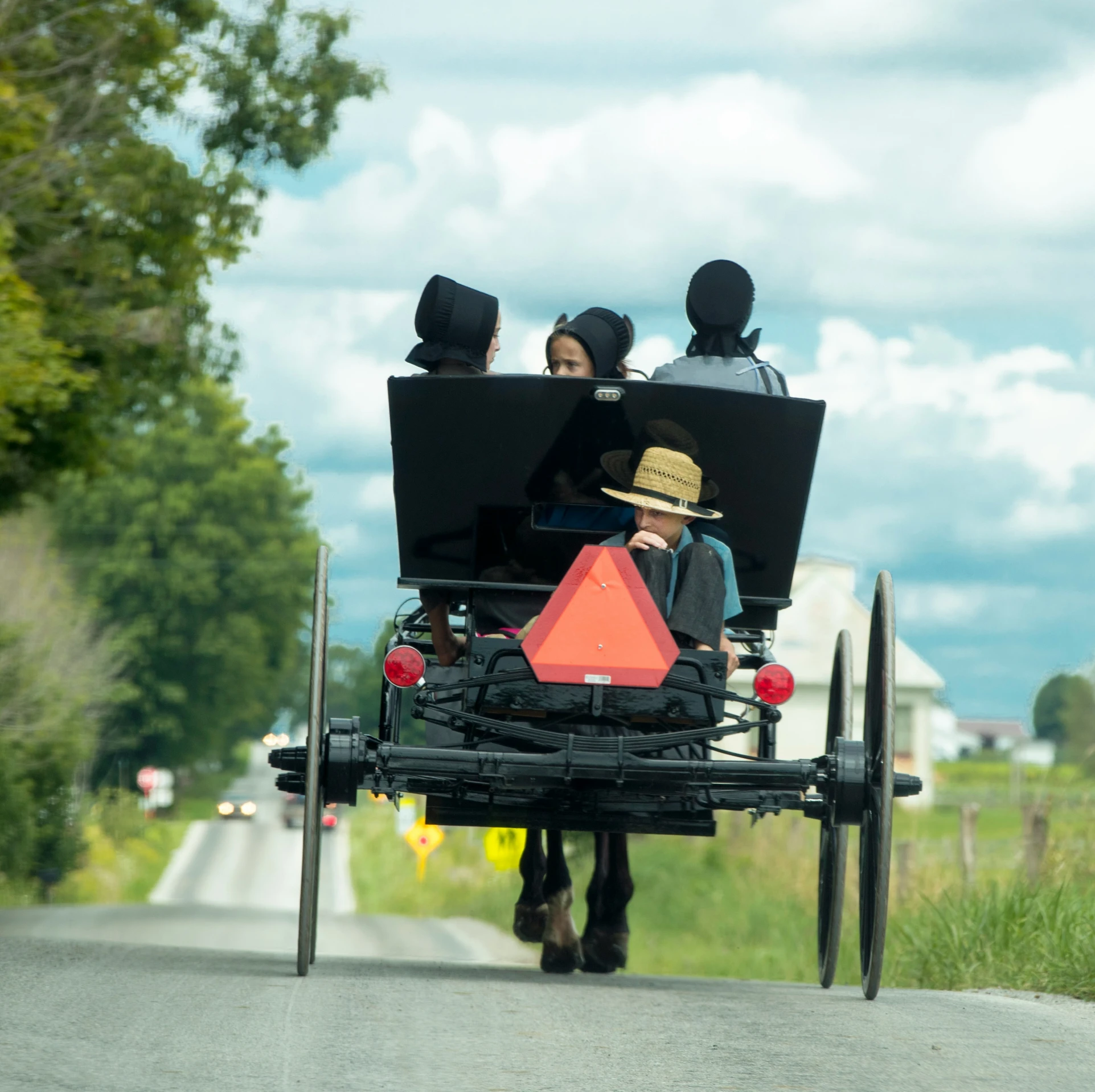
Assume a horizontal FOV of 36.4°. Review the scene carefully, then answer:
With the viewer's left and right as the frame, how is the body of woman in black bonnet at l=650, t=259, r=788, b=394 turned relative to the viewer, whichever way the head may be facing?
facing away from the viewer

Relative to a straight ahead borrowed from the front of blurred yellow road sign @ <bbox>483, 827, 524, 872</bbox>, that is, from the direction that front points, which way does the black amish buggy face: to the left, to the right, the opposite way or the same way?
the opposite way

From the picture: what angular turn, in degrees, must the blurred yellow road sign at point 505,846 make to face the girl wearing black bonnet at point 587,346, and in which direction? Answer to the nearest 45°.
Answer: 0° — it already faces them

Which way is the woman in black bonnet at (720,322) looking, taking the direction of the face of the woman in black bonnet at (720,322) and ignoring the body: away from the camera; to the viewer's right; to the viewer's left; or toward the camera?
away from the camera

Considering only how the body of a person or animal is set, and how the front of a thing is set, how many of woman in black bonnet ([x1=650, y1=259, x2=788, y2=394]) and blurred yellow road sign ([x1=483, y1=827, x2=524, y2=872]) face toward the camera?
1

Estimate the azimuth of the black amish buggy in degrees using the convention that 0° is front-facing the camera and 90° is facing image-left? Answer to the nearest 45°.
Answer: approximately 180°

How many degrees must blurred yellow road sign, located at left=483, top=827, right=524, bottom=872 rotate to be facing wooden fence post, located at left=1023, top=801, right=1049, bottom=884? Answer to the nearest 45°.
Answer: approximately 90° to its left

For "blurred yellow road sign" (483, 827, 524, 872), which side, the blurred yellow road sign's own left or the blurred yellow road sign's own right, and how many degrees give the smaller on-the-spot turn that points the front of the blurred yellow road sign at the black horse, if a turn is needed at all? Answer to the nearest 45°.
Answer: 0° — it already faces it
